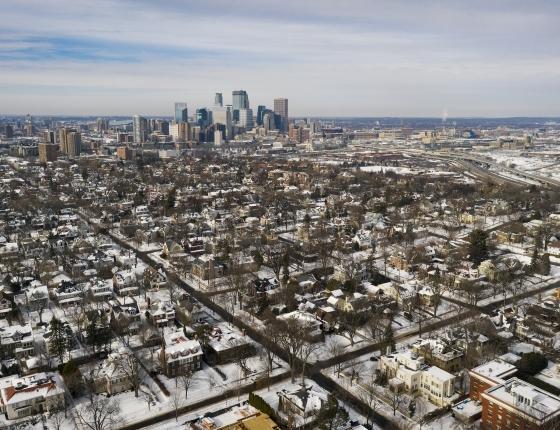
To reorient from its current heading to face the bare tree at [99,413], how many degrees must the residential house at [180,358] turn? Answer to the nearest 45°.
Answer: approximately 90° to its right

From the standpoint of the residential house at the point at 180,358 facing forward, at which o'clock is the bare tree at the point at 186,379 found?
The bare tree is roughly at 1 o'clock from the residential house.

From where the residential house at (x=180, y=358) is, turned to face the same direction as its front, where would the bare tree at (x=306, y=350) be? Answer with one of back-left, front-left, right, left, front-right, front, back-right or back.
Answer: front-left

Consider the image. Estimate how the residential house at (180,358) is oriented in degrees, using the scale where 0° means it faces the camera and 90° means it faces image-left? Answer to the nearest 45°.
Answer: approximately 315°

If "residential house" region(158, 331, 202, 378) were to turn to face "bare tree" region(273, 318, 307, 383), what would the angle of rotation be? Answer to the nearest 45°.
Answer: approximately 45° to its left

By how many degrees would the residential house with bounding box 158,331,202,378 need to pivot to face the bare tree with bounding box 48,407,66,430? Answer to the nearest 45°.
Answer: approximately 90° to its right

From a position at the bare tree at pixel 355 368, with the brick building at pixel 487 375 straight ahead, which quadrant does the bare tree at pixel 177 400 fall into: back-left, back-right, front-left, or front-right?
back-right

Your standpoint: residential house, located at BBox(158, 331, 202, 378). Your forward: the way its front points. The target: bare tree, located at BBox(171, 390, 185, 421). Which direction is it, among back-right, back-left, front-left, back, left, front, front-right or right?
front-right

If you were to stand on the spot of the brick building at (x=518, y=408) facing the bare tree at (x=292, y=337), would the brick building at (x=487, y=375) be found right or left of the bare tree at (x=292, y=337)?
right

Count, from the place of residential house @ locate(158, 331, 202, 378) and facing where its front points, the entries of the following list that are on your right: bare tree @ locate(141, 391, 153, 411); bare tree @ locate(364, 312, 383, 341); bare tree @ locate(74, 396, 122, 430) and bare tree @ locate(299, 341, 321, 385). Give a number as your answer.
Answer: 2

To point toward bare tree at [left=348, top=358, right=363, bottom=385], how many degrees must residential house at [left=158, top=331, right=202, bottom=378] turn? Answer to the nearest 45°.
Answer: approximately 45° to its left
